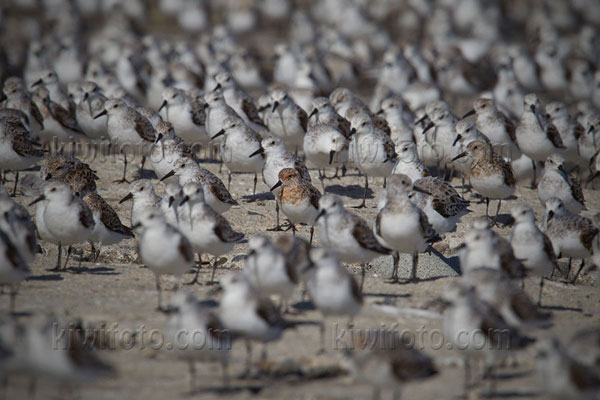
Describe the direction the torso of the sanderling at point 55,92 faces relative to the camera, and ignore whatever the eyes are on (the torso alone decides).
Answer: to the viewer's left

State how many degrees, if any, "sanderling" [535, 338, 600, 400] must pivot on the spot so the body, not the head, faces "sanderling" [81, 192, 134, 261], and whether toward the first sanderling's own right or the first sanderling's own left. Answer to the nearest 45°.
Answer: approximately 45° to the first sanderling's own right

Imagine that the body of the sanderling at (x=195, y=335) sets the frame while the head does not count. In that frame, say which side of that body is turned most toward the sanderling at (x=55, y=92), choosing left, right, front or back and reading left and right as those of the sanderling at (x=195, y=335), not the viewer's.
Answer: right

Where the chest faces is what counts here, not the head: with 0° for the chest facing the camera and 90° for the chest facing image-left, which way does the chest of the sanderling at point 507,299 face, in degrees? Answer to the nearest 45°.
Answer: approximately 90°

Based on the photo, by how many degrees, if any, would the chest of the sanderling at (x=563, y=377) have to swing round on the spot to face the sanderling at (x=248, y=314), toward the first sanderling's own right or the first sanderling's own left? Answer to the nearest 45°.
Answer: approximately 45° to the first sanderling's own right

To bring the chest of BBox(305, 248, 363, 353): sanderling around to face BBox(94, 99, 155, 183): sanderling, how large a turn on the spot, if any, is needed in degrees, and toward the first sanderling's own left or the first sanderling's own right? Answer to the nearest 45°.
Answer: approximately 90° to the first sanderling's own right

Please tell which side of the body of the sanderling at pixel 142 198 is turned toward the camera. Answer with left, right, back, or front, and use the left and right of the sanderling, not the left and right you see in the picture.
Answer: left

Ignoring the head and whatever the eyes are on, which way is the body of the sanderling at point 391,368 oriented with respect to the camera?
to the viewer's left

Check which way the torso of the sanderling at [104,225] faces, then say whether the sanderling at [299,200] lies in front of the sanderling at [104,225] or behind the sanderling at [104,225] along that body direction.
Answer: behind
